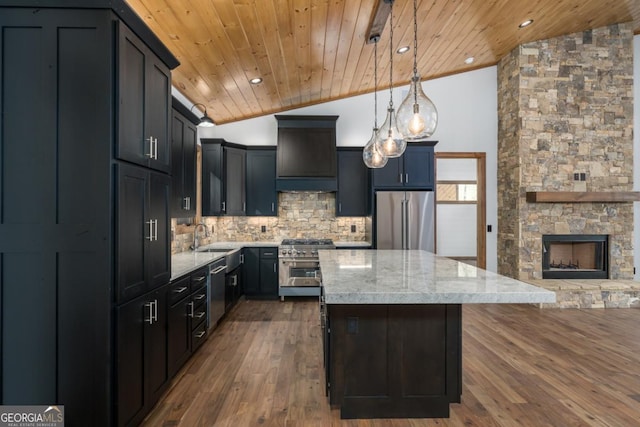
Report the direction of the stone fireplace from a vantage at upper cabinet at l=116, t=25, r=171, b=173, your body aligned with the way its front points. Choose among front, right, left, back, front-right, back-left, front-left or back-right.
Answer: front-left

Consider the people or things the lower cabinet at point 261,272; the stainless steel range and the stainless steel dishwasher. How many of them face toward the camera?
2

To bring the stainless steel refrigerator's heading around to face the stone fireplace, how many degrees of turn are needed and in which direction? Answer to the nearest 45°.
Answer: approximately 90° to its left

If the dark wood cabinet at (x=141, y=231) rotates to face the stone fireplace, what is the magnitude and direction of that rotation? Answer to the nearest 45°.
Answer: approximately 45° to its left

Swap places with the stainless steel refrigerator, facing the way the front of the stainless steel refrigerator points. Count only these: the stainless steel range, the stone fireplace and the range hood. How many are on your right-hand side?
2

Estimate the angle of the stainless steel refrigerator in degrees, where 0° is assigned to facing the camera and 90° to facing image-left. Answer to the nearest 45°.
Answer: approximately 0°

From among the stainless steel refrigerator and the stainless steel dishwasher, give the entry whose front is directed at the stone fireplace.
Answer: the stainless steel dishwasher

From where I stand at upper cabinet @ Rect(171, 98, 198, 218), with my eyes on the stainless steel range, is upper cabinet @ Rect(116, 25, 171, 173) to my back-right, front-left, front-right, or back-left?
back-right

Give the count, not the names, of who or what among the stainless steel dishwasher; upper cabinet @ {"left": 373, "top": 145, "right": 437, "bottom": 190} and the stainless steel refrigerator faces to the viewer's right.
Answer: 1

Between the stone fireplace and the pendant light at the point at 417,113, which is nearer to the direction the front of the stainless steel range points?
the pendant light

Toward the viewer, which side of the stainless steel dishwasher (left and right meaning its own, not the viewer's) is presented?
right

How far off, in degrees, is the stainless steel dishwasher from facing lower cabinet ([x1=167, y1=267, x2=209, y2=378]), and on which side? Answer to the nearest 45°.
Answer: approximately 90° to its right

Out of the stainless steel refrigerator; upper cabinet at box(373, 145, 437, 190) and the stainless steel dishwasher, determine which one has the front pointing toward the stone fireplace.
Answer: the stainless steel dishwasher
